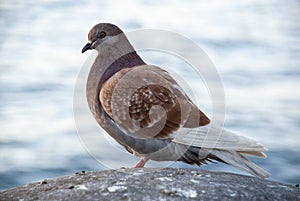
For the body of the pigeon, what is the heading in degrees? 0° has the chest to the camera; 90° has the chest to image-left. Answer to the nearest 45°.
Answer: approximately 90°
